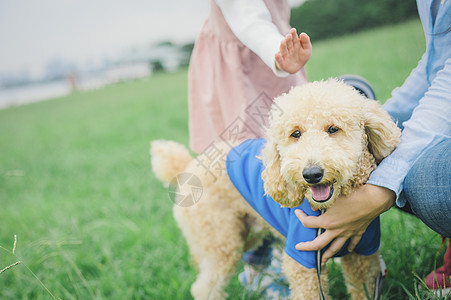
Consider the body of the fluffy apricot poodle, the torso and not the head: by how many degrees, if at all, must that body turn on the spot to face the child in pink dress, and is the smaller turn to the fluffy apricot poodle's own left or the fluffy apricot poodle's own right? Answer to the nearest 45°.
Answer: approximately 135° to the fluffy apricot poodle's own left

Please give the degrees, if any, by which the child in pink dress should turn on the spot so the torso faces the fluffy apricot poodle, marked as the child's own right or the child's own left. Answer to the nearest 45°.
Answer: approximately 90° to the child's own right

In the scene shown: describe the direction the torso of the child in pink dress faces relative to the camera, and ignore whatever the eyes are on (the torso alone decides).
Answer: to the viewer's right

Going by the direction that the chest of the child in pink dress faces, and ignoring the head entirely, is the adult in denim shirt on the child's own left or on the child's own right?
on the child's own right
